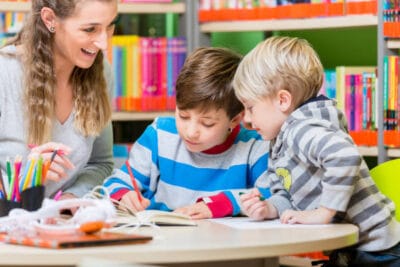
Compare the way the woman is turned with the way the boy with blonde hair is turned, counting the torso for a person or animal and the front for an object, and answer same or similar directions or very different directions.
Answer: very different directions

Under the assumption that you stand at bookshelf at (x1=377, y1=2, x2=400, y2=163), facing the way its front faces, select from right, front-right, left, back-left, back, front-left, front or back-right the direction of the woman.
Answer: front-right

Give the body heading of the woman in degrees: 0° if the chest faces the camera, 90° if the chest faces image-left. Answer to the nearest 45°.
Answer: approximately 315°

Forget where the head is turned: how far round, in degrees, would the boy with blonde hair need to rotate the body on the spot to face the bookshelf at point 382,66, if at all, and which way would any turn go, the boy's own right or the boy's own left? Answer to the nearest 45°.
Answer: approximately 90° to the boy's own right

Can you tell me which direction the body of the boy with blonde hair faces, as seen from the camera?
to the viewer's left

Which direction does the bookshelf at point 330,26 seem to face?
toward the camera

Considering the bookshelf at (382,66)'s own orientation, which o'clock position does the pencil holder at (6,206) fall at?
The pencil holder is roughly at 1 o'clock from the bookshelf.

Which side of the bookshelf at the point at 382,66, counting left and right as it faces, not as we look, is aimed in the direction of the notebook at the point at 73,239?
front

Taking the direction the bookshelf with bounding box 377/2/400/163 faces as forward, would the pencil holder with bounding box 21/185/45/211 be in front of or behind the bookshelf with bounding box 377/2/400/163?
in front

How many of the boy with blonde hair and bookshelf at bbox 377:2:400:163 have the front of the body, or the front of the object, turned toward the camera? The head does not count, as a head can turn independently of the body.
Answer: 1

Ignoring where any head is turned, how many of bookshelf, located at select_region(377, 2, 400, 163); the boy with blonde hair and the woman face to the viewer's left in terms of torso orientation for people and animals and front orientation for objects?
1

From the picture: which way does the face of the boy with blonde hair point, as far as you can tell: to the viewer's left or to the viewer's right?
to the viewer's left

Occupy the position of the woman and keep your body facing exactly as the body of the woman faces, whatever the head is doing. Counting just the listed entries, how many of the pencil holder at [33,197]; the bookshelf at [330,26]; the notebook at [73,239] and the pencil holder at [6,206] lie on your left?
1

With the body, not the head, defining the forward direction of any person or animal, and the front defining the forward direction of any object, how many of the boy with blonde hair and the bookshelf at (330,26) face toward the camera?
1
